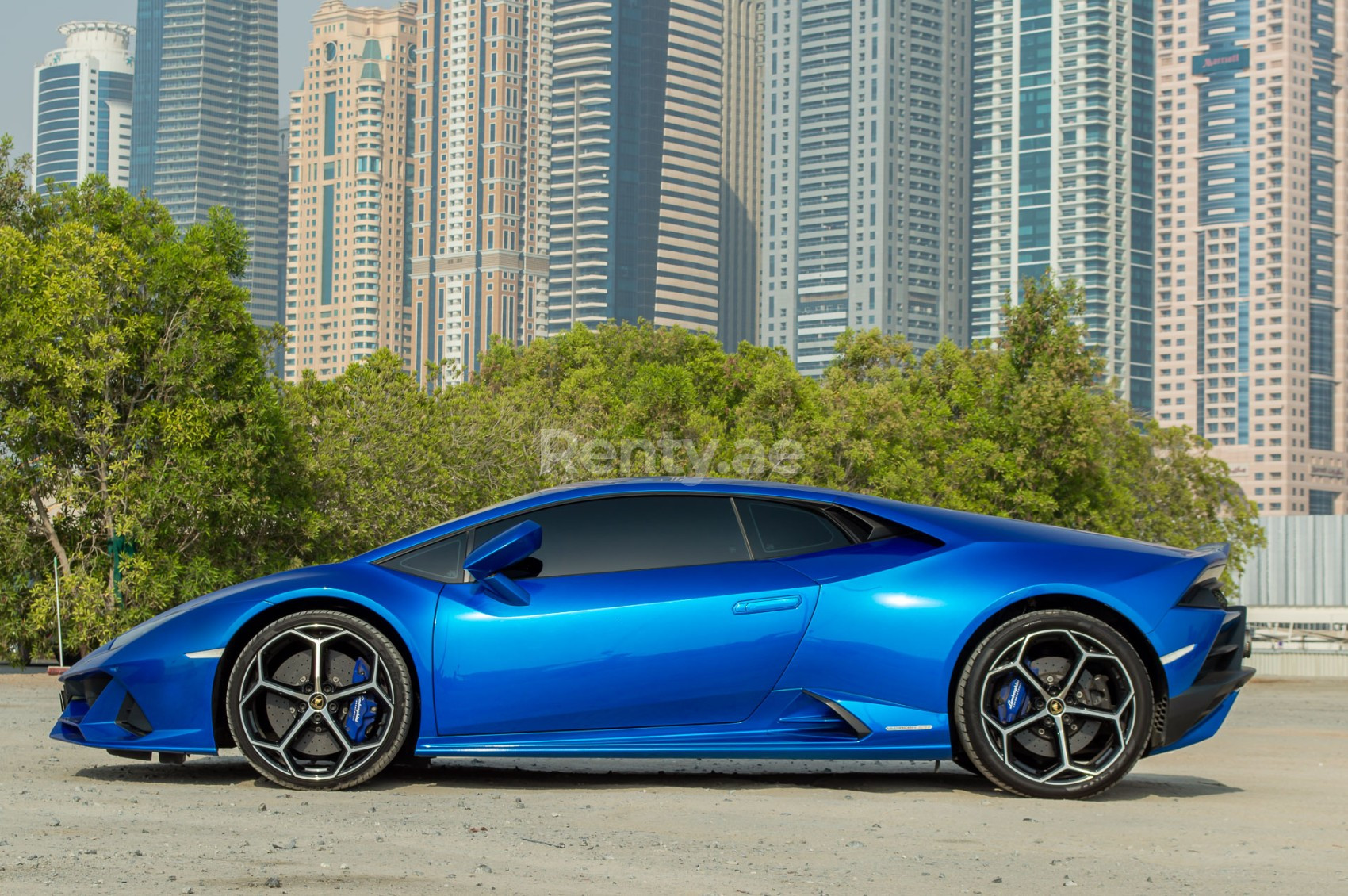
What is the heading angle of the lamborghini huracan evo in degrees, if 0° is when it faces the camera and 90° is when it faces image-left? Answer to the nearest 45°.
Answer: approximately 90°

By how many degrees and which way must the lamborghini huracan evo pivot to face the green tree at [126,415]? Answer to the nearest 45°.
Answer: approximately 45° to its right

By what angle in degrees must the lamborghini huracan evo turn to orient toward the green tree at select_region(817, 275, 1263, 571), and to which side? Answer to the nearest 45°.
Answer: approximately 90° to its right
